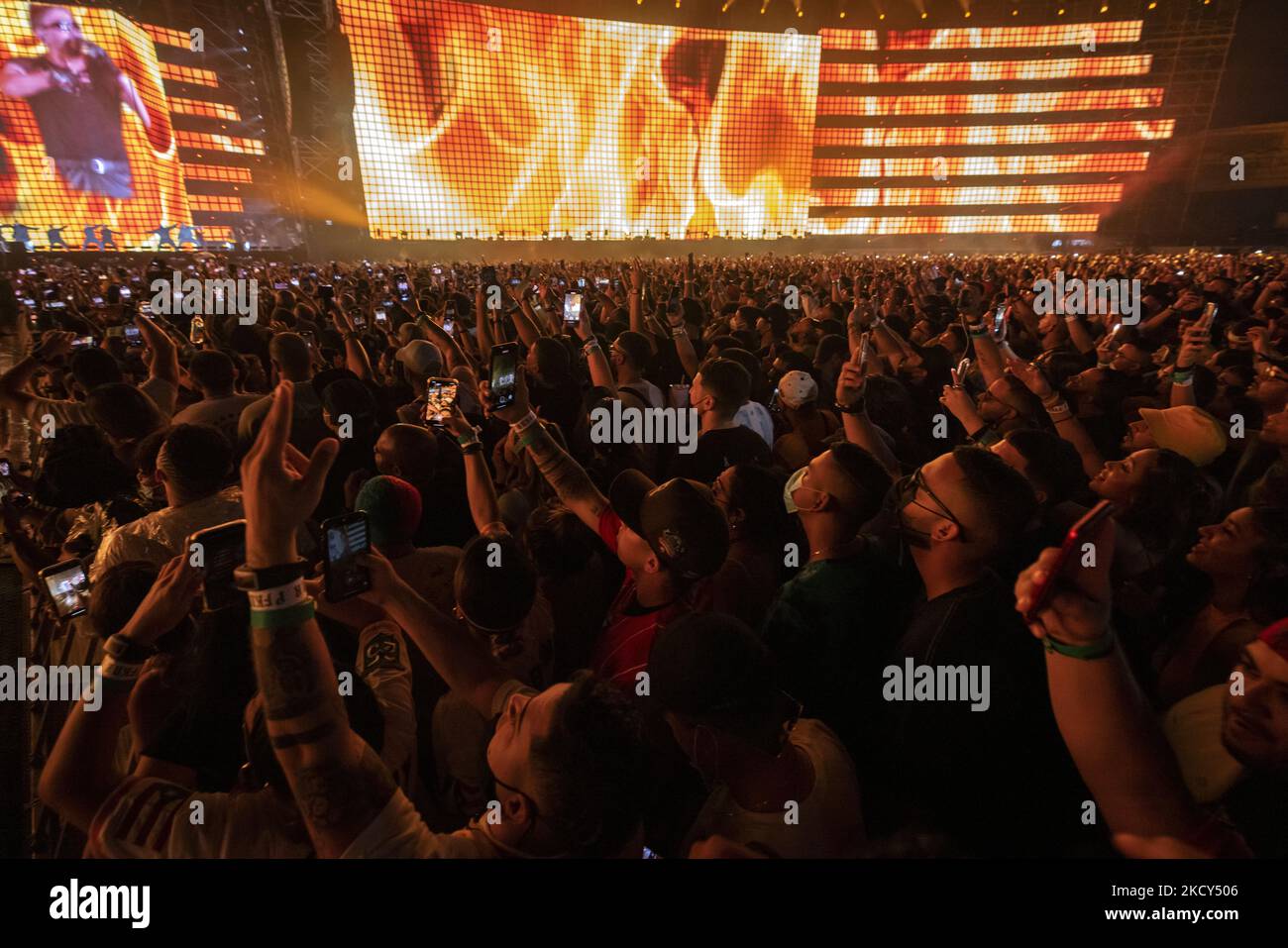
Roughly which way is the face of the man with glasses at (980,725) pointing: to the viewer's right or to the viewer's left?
to the viewer's left

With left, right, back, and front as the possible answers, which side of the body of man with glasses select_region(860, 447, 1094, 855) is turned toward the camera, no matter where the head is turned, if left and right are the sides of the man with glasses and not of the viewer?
left

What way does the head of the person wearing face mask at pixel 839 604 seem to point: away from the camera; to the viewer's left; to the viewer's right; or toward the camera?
to the viewer's left

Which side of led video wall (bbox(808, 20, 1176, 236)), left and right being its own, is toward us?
front

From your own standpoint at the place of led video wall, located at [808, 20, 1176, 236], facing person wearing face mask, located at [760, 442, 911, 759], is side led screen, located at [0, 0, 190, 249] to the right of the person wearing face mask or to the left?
right

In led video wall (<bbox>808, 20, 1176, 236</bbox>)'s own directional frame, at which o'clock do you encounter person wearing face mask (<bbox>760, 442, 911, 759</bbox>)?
The person wearing face mask is roughly at 12 o'clock from the led video wall.

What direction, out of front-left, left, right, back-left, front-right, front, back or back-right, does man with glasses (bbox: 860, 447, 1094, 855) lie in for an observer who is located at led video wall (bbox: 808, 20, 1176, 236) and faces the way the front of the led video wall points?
front

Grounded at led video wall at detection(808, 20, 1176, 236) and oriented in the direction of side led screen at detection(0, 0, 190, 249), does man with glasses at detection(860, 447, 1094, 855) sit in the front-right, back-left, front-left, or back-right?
front-left

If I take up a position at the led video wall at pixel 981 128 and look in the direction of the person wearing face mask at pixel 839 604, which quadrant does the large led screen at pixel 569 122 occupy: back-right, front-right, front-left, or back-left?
front-right

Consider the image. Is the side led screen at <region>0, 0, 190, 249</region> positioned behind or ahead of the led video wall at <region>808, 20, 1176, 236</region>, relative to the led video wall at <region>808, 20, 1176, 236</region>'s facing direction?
ahead
